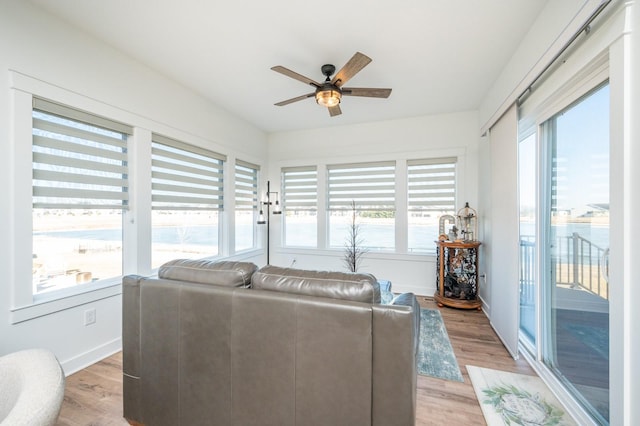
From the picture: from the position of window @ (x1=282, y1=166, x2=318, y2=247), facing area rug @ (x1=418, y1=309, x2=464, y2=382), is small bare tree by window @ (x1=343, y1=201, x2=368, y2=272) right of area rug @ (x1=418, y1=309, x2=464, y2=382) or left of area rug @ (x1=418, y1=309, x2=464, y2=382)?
left

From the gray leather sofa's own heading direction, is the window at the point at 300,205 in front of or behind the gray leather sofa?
in front

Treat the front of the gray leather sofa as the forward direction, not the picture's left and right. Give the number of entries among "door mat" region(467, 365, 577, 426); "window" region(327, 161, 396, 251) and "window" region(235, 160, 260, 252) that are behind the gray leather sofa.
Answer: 0

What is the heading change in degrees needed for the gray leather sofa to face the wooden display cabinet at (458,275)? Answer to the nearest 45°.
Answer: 0° — it already faces it

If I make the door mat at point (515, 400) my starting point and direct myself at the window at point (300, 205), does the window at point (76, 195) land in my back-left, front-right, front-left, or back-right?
front-left

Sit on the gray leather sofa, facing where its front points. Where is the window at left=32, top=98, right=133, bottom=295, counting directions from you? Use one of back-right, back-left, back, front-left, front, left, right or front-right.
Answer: left

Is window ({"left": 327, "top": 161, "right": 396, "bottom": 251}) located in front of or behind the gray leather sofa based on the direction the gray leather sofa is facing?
in front

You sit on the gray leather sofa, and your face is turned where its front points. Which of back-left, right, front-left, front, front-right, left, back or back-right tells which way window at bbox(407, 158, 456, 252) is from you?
front

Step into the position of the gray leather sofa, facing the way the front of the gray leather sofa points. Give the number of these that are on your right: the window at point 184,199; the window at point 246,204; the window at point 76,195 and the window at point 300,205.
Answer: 0

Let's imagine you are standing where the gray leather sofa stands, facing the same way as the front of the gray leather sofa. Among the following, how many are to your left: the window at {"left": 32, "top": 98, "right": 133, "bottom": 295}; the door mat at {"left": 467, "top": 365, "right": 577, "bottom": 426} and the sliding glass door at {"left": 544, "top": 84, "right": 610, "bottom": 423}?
1

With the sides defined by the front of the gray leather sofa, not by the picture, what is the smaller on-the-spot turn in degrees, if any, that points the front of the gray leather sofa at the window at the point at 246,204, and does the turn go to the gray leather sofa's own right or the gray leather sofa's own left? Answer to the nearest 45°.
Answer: approximately 45° to the gray leather sofa's own left

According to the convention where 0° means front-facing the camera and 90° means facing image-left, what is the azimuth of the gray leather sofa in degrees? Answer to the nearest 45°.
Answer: approximately 225°

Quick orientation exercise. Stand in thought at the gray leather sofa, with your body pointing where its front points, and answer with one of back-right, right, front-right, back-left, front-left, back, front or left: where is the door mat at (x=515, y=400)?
front-right

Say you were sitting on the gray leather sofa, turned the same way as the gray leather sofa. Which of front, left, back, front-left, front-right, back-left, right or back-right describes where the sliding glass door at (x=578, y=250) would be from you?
front-right

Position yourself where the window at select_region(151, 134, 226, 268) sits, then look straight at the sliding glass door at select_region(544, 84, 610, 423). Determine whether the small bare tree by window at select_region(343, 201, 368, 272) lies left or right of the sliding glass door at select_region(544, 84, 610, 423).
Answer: left

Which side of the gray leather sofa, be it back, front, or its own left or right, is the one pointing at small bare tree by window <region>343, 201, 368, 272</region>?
front
